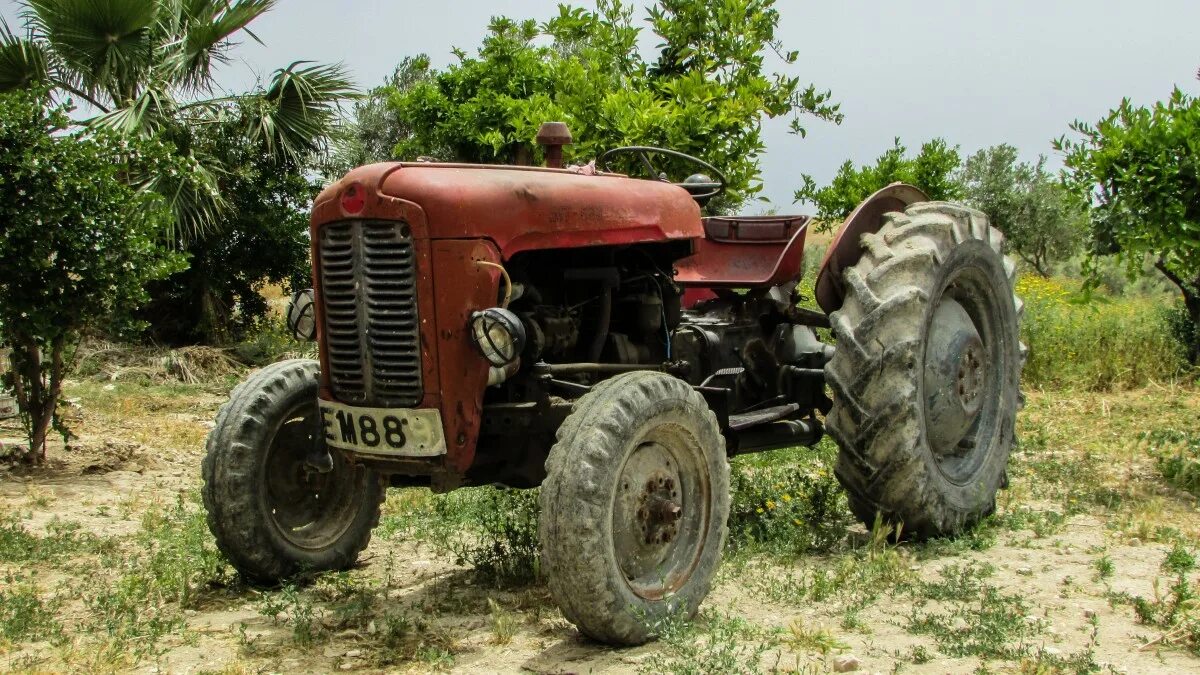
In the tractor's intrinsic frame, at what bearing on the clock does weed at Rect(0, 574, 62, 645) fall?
The weed is roughly at 1 o'clock from the tractor.

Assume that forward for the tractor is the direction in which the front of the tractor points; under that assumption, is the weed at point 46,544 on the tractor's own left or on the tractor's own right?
on the tractor's own right

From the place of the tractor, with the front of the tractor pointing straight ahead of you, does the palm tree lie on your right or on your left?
on your right

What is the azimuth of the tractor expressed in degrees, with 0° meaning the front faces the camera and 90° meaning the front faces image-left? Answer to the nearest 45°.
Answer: approximately 45°

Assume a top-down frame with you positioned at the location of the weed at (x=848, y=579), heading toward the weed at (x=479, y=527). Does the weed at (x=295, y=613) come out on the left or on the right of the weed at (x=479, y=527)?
left

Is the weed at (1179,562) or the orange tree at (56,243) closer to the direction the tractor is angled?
the orange tree

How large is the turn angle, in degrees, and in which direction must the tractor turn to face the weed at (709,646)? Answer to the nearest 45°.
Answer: approximately 45° to its left

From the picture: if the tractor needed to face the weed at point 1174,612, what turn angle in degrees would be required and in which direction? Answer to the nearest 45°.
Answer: approximately 135° to its left

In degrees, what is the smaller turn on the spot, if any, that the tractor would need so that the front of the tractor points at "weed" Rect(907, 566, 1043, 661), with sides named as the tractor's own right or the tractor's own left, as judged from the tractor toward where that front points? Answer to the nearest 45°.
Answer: approximately 90° to the tractor's own left
